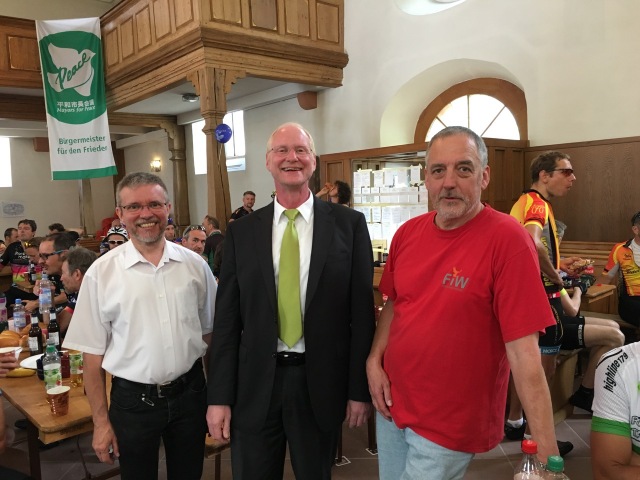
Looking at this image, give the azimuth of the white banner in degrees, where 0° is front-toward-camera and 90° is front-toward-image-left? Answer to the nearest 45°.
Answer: approximately 0°

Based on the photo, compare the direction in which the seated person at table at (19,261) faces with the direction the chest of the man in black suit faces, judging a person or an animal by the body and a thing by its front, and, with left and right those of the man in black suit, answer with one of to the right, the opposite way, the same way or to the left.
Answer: to the left

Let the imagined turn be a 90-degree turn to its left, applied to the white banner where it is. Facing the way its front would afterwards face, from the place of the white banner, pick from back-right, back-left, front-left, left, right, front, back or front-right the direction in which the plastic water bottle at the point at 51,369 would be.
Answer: right

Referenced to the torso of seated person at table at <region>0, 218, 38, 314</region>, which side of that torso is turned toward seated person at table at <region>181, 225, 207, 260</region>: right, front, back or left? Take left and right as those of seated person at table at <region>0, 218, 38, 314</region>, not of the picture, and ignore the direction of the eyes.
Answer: front

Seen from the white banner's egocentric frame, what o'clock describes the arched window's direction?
The arched window is roughly at 10 o'clock from the white banner.

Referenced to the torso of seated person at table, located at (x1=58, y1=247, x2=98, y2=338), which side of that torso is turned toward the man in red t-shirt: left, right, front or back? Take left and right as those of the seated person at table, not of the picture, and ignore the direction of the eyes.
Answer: left

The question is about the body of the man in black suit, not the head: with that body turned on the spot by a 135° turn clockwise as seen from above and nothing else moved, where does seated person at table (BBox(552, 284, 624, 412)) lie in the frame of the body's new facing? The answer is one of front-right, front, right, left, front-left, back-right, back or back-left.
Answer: right

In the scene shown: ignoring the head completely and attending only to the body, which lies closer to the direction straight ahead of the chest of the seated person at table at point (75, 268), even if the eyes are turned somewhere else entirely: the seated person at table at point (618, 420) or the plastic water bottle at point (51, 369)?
the plastic water bottle

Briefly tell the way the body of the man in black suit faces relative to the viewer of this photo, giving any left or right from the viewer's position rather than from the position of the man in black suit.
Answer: facing the viewer

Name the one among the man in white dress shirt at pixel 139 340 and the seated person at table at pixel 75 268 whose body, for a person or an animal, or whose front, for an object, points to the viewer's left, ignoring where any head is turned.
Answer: the seated person at table

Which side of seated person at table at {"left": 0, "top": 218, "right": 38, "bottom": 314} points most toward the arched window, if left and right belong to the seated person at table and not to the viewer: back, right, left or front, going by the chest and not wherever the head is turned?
front

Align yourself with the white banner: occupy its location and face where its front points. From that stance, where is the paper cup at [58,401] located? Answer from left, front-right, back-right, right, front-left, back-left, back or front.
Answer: front

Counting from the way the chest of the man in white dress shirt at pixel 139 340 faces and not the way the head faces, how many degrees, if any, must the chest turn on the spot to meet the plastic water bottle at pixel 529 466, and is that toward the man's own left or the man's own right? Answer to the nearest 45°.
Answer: approximately 45° to the man's own left

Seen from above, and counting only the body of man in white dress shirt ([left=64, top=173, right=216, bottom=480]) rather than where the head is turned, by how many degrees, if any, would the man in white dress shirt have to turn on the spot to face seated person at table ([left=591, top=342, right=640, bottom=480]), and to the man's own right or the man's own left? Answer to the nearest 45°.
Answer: approximately 45° to the man's own left

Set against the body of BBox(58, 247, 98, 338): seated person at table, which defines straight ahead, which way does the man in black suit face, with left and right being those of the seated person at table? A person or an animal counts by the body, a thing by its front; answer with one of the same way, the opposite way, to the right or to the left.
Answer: to the left
